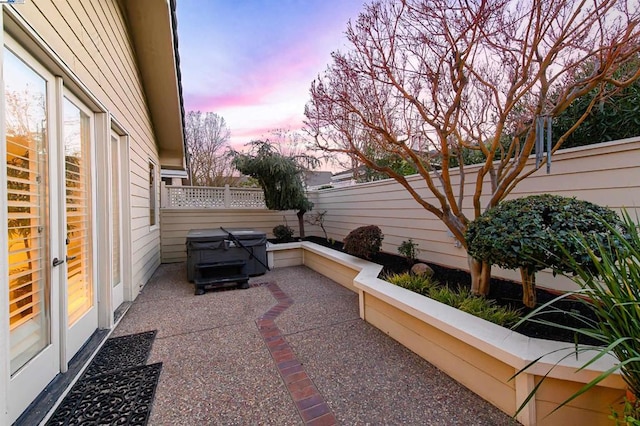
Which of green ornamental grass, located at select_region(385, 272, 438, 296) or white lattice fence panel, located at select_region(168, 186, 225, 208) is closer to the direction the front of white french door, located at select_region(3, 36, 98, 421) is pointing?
the green ornamental grass

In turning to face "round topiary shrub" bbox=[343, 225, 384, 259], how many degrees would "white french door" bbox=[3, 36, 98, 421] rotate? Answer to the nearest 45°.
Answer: approximately 45° to its left

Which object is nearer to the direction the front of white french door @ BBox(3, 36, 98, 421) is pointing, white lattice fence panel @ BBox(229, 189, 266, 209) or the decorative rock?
the decorative rock

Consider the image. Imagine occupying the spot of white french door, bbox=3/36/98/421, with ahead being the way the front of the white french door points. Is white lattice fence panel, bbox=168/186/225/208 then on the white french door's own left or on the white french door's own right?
on the white french door's own left

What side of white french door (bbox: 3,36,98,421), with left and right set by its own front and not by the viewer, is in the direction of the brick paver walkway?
front

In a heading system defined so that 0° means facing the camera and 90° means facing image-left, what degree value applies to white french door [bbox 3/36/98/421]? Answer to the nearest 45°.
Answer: approximately 315°

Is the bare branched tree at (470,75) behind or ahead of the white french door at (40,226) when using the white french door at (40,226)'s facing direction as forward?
ahead

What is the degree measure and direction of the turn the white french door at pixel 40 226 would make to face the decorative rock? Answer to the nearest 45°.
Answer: approximately 45° to its left

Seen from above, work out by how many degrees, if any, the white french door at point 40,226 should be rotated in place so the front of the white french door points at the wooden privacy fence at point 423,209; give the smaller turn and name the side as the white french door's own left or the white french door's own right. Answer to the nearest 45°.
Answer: approximately 45° to the white french door's own left

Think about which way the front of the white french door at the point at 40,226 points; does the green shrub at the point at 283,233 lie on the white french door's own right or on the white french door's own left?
on the white french door's own left

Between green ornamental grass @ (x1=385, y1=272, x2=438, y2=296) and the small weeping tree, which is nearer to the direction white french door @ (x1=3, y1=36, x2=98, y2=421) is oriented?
the green ornamental grass

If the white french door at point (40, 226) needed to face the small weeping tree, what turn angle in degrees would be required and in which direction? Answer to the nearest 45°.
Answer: approximately 90° to its left

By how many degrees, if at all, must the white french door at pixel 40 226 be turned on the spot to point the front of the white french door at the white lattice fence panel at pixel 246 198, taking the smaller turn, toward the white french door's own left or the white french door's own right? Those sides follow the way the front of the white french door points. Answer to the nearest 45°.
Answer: approximately 90° to the white french door's own left

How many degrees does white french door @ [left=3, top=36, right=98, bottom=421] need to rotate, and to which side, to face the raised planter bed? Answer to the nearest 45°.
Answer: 0° — it already faces it

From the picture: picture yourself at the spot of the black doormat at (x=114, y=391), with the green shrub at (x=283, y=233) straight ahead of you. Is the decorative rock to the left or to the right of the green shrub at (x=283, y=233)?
right

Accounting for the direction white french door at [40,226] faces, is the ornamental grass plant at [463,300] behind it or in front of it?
in front
